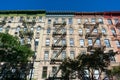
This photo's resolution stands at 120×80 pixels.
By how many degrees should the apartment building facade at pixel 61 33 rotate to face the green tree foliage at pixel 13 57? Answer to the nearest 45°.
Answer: approximately 45° to its right

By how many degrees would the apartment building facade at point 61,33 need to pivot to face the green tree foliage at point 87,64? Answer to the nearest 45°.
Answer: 0° — it already faces it

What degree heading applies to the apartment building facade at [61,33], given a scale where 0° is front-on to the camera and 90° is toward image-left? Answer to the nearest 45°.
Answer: approximately 0°
